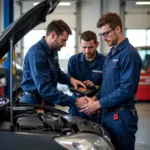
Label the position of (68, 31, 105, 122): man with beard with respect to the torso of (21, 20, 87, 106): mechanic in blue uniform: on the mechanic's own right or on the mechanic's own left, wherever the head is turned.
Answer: on the mechanic's own left

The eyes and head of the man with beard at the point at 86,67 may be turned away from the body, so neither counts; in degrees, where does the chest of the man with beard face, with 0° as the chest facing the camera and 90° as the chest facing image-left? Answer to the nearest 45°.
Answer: approximately 0°

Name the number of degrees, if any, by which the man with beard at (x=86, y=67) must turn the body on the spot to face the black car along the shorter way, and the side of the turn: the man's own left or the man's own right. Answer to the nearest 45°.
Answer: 0° — they already face it

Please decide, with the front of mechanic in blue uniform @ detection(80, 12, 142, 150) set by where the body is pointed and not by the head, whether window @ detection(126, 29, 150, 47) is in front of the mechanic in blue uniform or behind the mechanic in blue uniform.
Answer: behind
